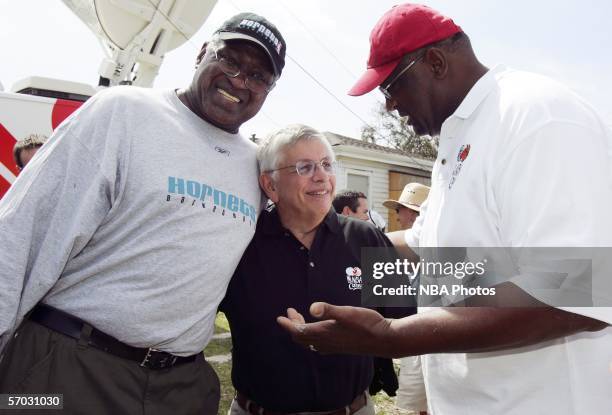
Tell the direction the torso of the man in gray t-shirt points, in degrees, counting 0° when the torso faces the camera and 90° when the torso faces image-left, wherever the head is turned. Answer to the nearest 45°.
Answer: approximately 315°

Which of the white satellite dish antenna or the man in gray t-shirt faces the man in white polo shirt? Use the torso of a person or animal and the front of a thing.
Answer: the man in gray t-shirt

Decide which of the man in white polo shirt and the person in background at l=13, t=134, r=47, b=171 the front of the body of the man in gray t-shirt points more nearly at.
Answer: the man in white polo shirt

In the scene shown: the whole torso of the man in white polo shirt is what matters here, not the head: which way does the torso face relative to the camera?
to the viewer's left

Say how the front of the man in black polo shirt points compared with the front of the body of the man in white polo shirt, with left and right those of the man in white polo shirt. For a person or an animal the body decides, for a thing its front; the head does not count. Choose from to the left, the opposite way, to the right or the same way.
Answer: to the left

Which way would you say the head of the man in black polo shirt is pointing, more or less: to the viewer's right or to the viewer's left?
to the viewer's right

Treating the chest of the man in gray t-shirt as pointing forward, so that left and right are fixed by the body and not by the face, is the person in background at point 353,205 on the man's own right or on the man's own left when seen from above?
on the man's own left
